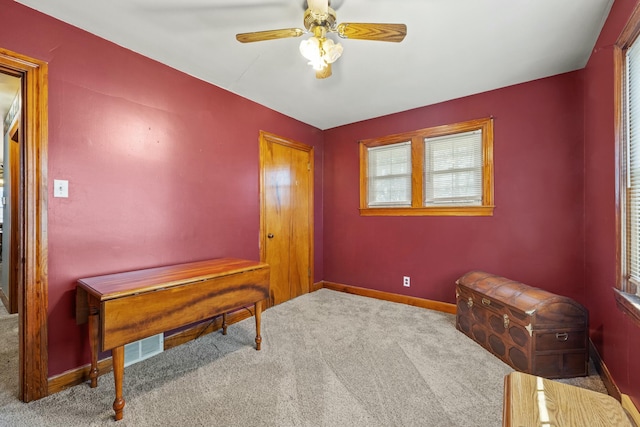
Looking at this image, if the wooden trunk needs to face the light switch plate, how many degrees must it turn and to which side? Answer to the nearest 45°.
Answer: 0° — it already faces it

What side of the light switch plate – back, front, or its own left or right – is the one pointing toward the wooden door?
left

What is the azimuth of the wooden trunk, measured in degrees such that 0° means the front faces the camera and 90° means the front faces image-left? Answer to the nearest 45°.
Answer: approximately 45°

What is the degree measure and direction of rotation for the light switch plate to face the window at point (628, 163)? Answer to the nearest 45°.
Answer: approximately 45° to its left

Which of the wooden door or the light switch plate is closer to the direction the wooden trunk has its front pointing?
the light switch plate

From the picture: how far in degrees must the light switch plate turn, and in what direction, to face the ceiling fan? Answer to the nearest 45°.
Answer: approximately 45° to its left
